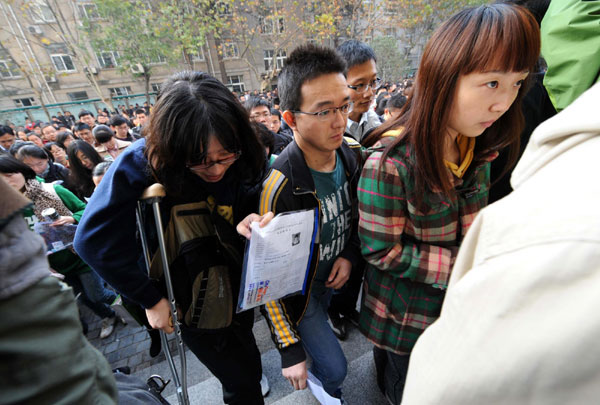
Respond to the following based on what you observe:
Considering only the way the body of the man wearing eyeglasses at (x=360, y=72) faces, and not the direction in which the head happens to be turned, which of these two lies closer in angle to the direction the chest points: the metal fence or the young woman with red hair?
the young woman with red hair

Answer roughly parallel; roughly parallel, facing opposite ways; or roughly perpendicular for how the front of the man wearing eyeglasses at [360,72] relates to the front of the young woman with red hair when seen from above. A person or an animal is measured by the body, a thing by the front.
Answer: roughly parallel

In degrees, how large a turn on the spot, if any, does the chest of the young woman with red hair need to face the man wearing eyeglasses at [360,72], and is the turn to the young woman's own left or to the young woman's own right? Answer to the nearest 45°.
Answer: approximately 180°

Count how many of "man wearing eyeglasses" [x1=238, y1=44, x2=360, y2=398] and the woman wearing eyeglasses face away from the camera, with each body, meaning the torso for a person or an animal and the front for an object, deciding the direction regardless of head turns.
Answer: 0

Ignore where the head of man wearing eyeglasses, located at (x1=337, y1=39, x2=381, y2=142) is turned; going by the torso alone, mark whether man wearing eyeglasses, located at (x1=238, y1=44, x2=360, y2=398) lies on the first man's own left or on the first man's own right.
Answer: on the first man's own right

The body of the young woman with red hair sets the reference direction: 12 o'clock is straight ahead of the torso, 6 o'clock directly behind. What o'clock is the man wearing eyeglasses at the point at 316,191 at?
The man wearing eyeglasses is roughly at 4 o'clock from the young woman with red hair.

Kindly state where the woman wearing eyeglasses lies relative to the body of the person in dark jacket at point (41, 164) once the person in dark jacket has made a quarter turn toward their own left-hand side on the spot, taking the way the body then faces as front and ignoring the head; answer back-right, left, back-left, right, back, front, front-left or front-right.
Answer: front-right

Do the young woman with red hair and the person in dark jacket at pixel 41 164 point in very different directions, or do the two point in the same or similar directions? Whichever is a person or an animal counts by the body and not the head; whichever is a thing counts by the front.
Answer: same or similar directions

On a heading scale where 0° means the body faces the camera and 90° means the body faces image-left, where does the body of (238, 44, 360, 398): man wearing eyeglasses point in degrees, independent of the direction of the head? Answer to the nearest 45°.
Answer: approximately 315°

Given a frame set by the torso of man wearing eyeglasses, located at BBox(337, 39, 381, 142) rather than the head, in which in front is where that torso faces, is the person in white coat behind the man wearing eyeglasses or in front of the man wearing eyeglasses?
in front

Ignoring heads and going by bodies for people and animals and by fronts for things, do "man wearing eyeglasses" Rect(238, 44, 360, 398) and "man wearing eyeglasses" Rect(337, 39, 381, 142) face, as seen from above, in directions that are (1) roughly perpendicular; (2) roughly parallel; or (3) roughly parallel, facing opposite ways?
roughly parallel

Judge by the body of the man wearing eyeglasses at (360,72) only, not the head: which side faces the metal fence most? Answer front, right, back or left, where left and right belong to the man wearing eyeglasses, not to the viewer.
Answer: back

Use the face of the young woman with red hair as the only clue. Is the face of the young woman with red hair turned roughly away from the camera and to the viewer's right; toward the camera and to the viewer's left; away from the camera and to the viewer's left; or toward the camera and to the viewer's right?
toward the camera and to the viewer's right

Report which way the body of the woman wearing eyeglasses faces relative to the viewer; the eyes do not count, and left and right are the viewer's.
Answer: facing the viewer and to the right of the viewer

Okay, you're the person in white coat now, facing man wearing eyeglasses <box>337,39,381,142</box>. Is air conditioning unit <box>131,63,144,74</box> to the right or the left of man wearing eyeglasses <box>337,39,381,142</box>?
left
